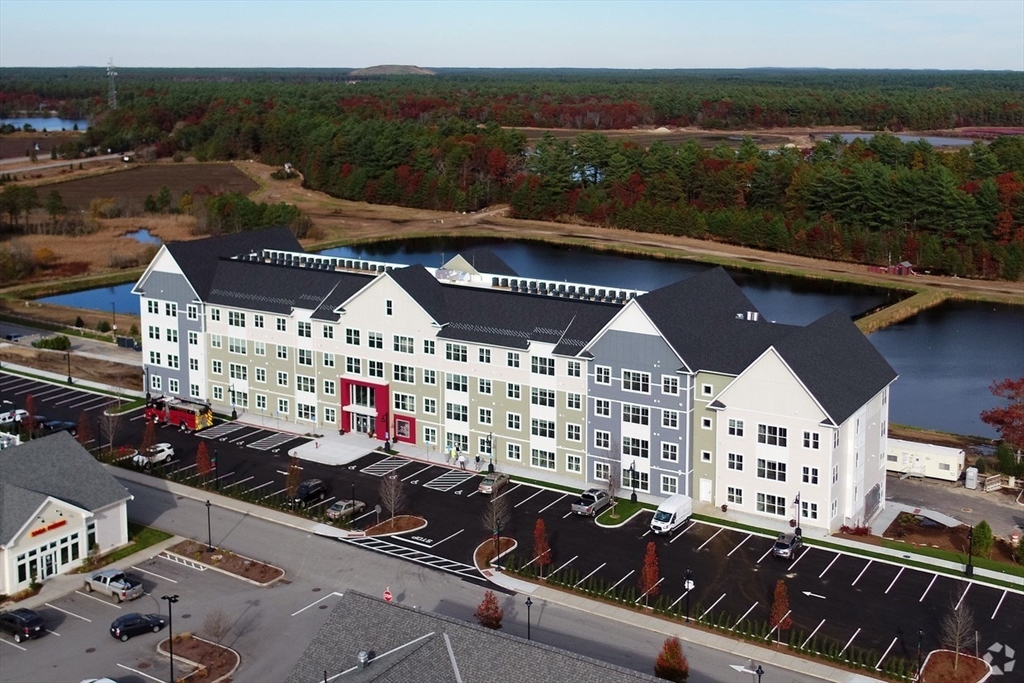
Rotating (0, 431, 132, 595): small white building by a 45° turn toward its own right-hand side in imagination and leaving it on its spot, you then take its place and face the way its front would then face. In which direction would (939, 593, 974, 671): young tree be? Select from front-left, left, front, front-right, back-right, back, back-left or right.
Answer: front-left

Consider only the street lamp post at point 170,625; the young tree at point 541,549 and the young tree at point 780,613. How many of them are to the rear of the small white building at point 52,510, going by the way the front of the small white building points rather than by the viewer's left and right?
0

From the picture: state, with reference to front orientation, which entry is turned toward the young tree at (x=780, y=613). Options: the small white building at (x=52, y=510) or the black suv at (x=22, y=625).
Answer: the small white building

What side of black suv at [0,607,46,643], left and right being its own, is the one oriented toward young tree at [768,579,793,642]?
back

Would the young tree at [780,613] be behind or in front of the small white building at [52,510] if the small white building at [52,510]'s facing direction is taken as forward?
in front

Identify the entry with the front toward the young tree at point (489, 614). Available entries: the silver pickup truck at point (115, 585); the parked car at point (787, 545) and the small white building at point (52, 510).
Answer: the small white building

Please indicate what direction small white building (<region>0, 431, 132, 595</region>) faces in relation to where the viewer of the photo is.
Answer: facing the viewer and to the right of the viewer

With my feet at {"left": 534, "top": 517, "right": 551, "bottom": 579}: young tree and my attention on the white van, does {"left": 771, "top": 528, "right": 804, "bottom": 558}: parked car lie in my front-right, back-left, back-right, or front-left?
front-right

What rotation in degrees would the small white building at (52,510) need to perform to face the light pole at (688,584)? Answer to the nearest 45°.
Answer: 0° — it already faces it

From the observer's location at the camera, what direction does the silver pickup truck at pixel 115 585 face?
facing away from the viewer and to the left of the viewer

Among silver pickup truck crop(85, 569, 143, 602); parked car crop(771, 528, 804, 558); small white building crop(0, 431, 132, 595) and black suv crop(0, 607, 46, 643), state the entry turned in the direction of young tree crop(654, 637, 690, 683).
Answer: the small white building

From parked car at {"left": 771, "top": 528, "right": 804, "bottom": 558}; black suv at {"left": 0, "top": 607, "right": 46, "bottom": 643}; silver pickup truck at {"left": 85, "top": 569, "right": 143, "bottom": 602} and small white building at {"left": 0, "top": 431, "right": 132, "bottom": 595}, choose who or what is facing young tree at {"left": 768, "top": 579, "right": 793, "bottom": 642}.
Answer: the small white building

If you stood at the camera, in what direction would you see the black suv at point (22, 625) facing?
facing away from the viewer and to the left of the viewer

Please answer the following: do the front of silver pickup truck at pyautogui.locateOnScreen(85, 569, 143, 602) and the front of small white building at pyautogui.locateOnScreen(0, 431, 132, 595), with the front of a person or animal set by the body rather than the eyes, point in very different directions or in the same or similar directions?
very different directions

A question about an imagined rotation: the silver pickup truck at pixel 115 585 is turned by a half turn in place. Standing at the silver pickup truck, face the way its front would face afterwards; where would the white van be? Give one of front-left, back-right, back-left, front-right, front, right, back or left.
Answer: front-left

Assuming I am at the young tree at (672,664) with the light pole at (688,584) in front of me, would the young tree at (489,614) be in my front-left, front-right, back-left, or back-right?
front-left

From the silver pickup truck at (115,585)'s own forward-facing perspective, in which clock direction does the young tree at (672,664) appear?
The young tree is roughly at 6 o'clock from the silver pickup truck.

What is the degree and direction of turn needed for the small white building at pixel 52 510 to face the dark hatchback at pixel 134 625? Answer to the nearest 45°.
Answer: approximately 45° to its right

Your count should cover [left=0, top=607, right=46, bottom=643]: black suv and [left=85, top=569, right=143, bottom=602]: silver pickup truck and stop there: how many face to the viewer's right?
0

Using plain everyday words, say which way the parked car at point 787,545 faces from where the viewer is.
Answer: facing away from the viewer and to the right of the viewer

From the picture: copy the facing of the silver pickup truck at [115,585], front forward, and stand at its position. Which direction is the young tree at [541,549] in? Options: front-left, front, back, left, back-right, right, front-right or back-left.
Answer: back-right
